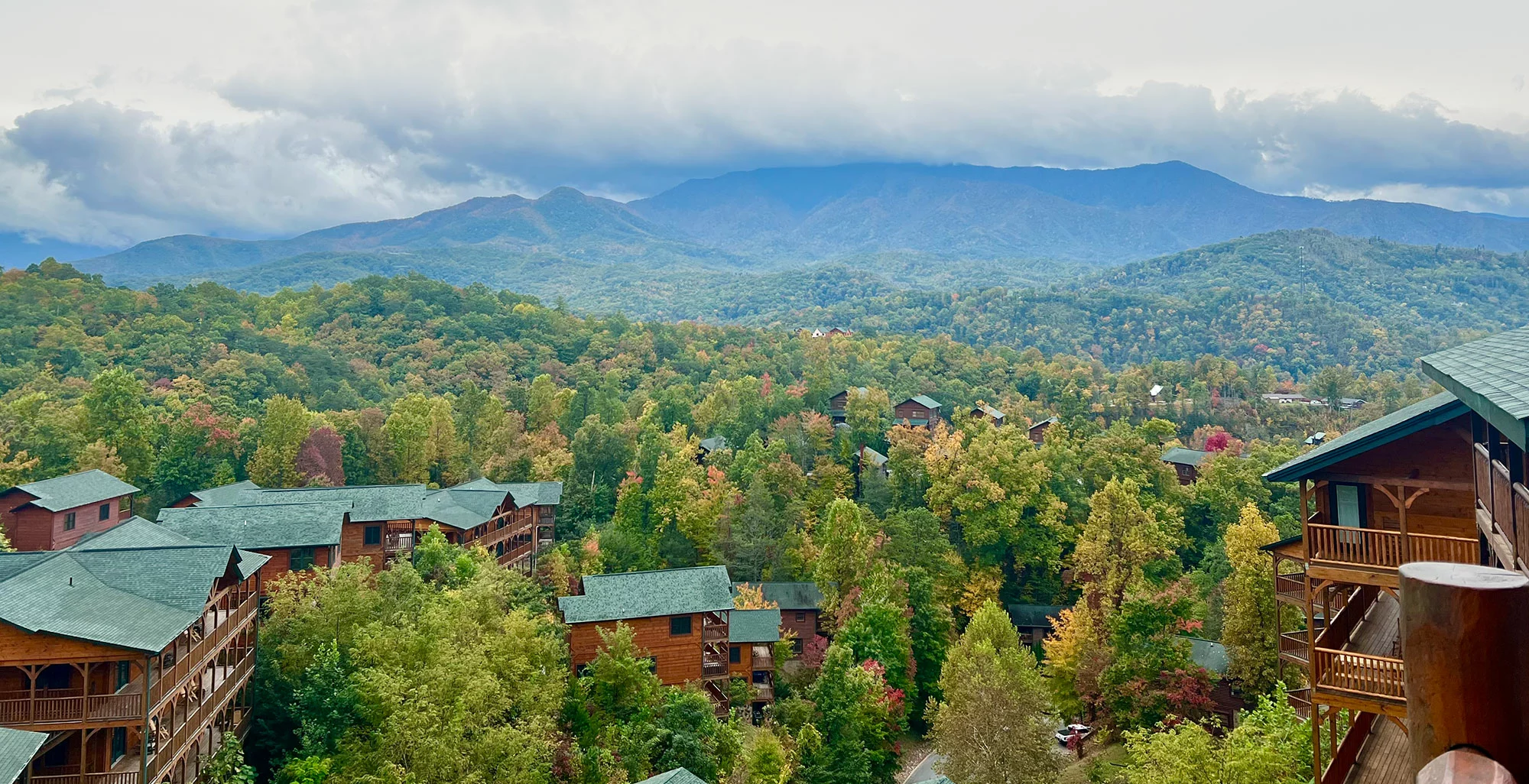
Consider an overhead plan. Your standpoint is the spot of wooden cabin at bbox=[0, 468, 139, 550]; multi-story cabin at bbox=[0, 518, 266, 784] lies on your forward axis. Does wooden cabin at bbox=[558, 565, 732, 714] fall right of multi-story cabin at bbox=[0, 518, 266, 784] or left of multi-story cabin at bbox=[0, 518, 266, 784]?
left

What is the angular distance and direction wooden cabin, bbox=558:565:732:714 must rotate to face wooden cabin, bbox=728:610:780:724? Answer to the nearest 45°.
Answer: approximately 45° to its left

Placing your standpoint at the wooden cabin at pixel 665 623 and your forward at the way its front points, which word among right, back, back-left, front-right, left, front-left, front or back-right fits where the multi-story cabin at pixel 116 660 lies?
back-right

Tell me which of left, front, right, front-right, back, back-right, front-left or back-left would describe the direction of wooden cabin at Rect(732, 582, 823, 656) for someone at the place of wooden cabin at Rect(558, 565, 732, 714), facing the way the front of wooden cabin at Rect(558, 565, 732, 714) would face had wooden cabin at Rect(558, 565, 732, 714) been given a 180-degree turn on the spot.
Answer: back-right

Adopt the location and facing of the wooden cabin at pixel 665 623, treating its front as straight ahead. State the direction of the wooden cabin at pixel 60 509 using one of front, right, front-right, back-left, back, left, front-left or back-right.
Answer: back

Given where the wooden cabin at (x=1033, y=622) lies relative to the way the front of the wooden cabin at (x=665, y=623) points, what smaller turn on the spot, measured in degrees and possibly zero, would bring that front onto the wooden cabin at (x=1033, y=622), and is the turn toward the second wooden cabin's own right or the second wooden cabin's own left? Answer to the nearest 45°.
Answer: approximately 45° to the second wooden cabin's own left
